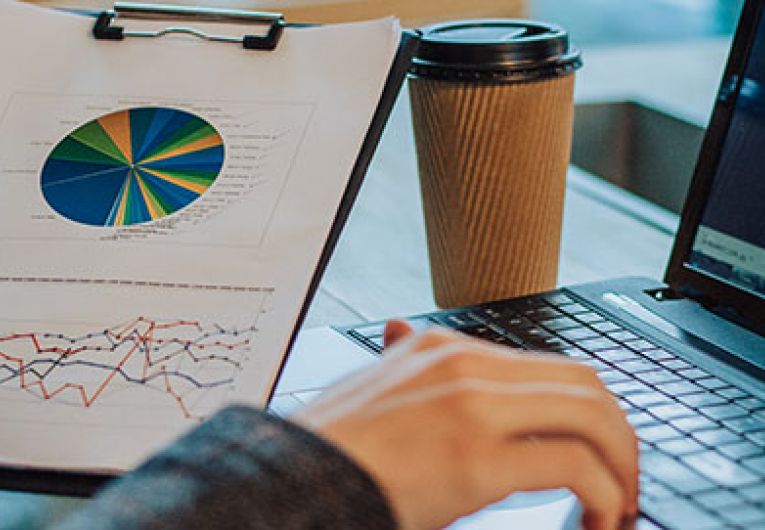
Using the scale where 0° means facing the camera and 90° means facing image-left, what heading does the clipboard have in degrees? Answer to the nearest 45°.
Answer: approximately 0°

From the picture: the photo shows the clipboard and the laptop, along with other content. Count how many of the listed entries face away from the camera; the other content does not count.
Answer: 0

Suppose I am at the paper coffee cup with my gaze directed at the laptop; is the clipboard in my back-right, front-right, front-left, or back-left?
back-right

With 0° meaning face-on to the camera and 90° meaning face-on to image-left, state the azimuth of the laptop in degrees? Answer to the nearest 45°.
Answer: approximately 45°
